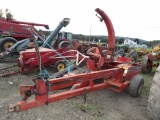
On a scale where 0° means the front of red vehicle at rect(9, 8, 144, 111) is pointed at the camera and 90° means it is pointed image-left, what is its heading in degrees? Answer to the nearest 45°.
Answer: approximately 45°
